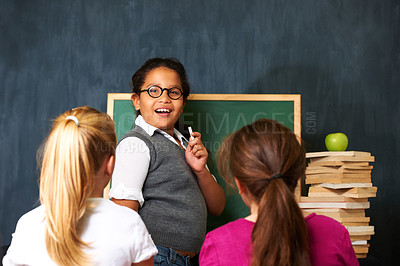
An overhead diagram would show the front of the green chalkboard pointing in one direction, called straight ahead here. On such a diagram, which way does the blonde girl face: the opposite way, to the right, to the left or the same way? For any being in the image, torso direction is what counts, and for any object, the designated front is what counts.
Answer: the opposite way

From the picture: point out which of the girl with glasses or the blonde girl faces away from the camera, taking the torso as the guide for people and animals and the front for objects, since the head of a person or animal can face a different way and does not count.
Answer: the blonde girl

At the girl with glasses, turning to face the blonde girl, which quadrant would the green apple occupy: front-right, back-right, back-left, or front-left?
back-left

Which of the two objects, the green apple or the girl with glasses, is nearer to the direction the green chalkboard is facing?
the girl with glasses

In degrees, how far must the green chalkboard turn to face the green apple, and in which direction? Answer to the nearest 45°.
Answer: approximately 90° to its left

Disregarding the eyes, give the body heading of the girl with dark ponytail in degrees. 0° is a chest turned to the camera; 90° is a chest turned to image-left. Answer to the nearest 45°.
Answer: approximately 180°

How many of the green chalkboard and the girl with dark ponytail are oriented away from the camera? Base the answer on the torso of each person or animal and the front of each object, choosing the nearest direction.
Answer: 1

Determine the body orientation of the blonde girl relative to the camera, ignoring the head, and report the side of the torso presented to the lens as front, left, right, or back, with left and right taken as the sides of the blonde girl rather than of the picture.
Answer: back
